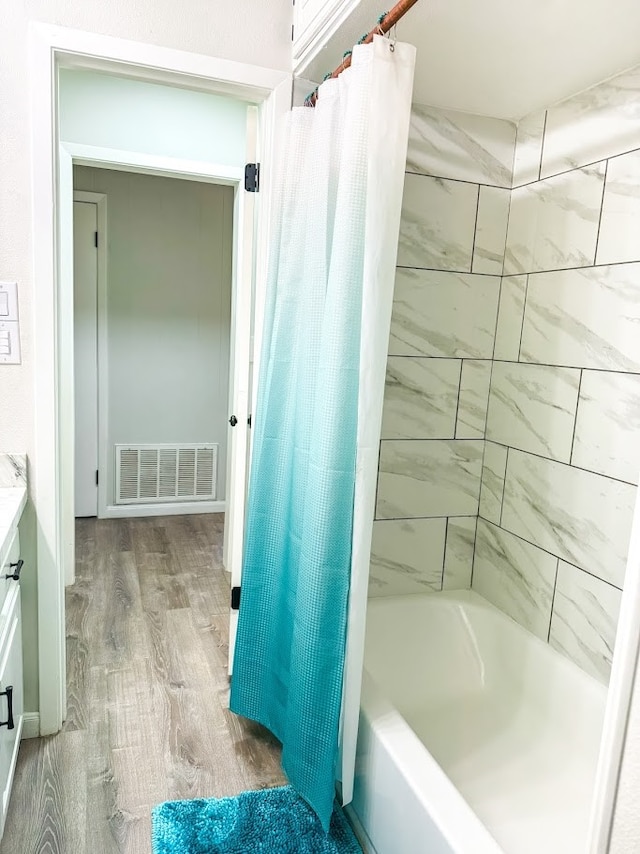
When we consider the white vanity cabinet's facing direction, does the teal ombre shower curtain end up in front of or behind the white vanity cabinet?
in front

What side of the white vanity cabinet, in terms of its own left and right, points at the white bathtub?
front

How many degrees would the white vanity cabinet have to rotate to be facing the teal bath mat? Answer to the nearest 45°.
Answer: approximately 45° to its right

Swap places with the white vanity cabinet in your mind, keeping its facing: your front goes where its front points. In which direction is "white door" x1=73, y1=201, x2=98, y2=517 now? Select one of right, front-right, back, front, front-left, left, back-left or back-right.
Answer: left

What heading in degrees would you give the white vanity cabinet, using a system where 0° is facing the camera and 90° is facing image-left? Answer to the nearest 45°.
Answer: approximately 270°

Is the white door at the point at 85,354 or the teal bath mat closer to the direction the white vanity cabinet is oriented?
the teal bath mat
